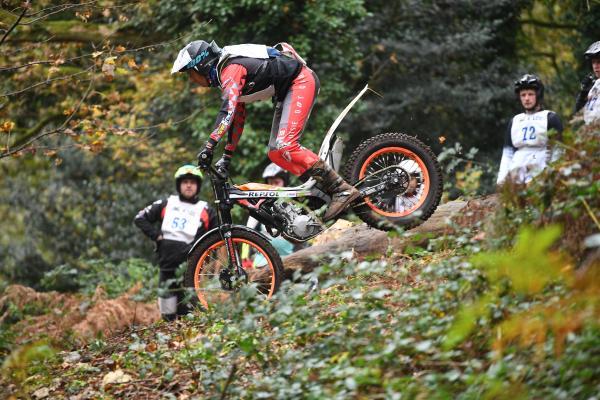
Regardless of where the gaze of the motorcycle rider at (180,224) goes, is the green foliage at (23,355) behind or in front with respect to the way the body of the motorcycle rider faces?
in front

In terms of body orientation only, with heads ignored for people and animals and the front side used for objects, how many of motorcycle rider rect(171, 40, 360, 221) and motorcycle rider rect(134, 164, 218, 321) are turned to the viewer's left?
1

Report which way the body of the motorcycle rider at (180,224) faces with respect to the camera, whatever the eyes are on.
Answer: toward the camera

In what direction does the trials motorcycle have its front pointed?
to the viewer's left

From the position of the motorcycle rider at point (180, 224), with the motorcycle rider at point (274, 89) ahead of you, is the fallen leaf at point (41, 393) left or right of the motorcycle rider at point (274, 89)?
right

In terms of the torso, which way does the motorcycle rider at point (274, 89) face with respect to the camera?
to the viewer's left

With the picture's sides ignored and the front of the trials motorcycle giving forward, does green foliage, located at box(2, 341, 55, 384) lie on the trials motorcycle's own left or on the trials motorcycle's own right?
on the trials motorcycle's own left

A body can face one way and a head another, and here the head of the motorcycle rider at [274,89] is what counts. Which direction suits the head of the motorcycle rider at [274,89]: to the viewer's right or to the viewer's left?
to the viewer's left

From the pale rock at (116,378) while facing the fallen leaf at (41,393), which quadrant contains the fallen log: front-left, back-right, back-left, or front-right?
back-right

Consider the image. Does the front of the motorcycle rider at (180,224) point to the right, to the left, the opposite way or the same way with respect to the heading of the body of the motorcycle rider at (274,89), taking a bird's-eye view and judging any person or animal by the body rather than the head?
to the left

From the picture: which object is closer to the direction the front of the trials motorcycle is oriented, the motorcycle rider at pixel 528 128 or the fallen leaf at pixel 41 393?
the fallen leaf

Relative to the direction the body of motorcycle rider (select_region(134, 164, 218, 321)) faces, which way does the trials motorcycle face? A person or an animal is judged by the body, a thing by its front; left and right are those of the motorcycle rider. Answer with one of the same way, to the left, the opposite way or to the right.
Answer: to the right
